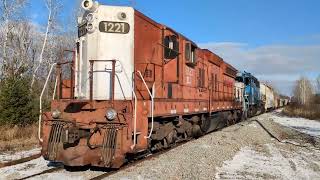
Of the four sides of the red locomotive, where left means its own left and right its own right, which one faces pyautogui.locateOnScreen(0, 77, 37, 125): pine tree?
right

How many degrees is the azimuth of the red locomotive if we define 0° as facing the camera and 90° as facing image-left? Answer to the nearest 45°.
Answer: approximately 45°
